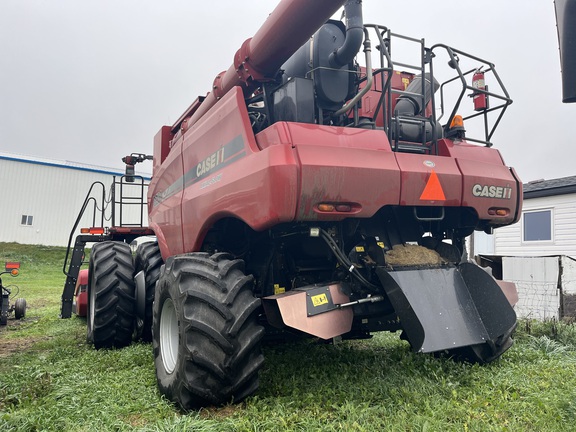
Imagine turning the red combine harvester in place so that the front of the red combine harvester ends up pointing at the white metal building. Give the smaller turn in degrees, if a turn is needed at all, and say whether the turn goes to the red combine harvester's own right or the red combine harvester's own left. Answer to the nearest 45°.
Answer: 0° — it already faces it

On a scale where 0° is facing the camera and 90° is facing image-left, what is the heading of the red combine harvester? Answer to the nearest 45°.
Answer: approximately 135°

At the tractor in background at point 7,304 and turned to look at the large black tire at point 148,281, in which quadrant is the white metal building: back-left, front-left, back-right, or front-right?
back-left
